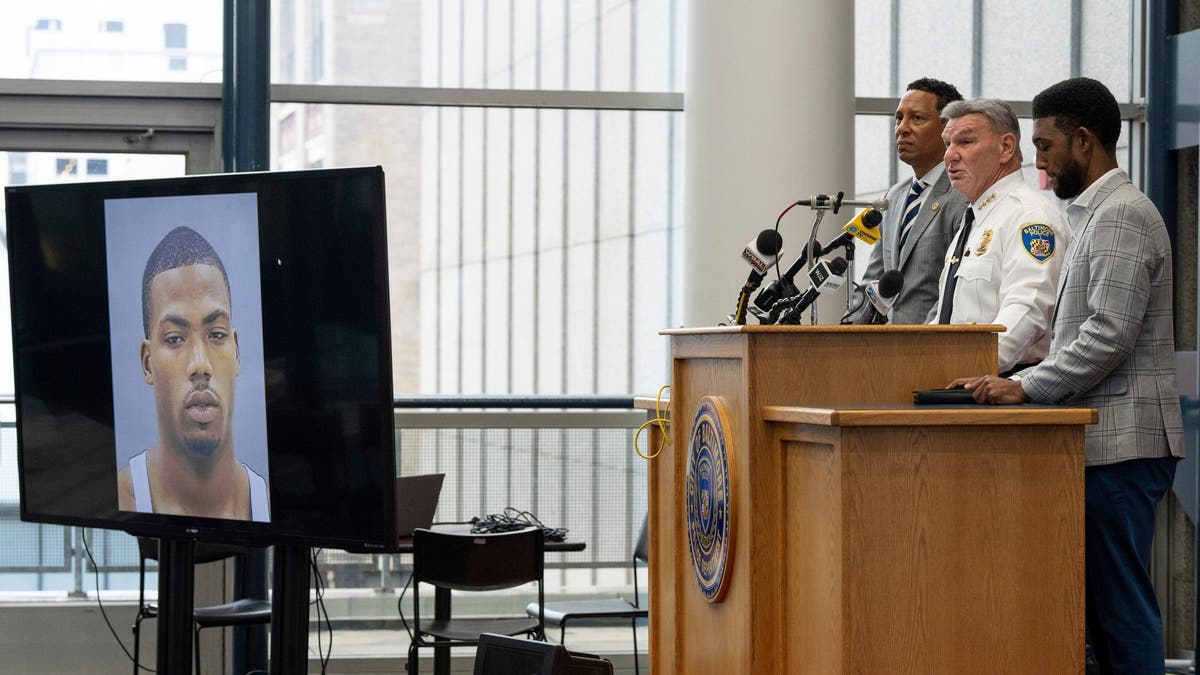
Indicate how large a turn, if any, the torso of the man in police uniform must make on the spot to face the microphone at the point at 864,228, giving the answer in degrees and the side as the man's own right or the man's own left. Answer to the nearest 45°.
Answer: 0° — they already face it

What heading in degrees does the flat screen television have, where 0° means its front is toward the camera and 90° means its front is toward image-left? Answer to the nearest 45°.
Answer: approximately 45°

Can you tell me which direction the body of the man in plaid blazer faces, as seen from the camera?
to the viewer's left

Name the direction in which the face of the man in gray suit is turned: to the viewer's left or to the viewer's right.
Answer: to the viewer's left

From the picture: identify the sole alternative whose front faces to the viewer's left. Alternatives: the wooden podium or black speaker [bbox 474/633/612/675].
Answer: the wooden podium

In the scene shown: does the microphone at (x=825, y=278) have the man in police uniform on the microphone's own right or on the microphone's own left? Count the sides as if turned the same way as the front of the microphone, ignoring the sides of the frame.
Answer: on the microphone's own left

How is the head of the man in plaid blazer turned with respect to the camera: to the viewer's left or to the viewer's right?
to the viewer's left

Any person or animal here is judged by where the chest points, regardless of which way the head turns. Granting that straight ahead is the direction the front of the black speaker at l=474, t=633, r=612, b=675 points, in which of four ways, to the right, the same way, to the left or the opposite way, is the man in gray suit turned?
to the right

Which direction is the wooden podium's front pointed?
to the viewer's left
